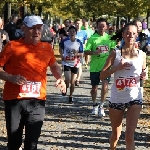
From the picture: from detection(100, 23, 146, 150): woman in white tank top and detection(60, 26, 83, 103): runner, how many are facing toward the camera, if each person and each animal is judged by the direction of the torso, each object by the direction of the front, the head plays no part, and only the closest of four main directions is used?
2

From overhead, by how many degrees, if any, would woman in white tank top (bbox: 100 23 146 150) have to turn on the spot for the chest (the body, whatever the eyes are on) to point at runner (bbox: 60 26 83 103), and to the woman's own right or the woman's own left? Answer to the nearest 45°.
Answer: approximately 180°

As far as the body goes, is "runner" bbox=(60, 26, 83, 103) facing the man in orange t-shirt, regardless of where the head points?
yes

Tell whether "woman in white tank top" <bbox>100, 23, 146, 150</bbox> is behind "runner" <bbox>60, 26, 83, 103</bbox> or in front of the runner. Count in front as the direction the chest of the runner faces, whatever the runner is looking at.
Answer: in front

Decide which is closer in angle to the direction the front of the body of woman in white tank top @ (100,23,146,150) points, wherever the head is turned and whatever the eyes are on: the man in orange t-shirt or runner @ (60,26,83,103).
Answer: the man in orange t-shirt

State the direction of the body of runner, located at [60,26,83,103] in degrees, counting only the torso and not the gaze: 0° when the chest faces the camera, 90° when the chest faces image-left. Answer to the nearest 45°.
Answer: approximately 0°

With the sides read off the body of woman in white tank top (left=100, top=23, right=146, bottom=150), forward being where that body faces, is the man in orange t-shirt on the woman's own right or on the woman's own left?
on the woman's own right
